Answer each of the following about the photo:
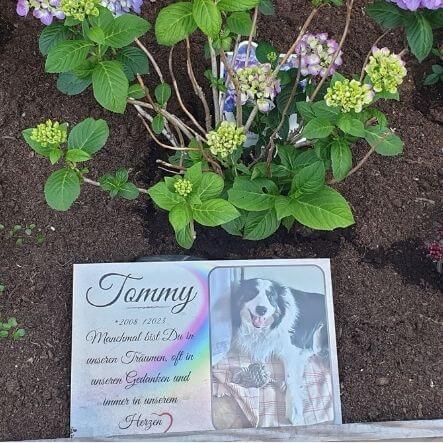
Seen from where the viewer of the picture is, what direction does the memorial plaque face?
facing the viewer

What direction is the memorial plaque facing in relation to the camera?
toward the camera
